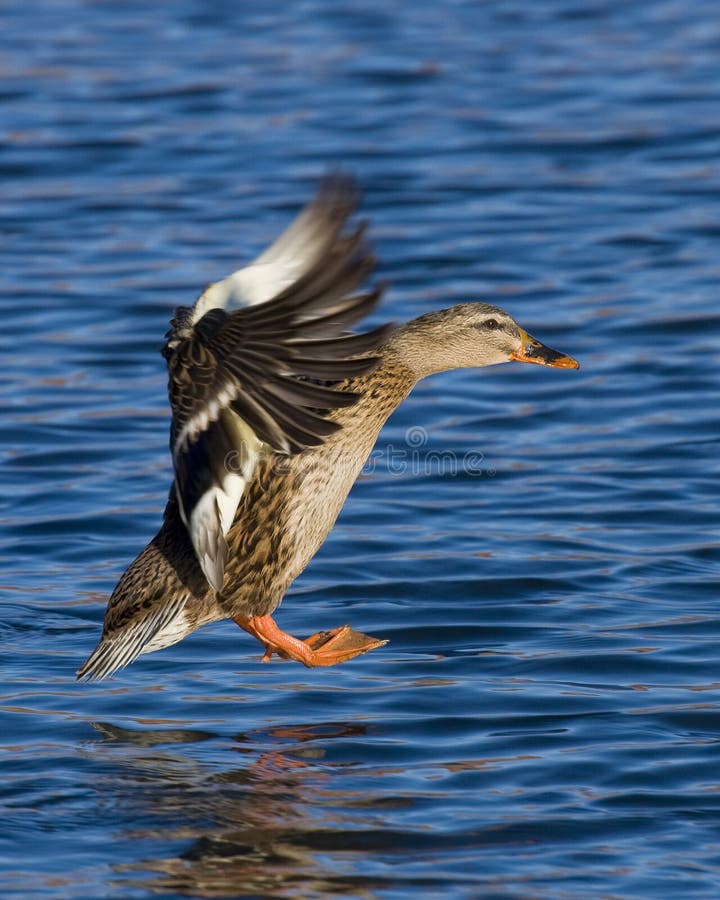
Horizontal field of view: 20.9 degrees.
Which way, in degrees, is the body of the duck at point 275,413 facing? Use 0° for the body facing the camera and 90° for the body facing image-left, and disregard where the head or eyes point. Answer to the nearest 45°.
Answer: approximately 270°
